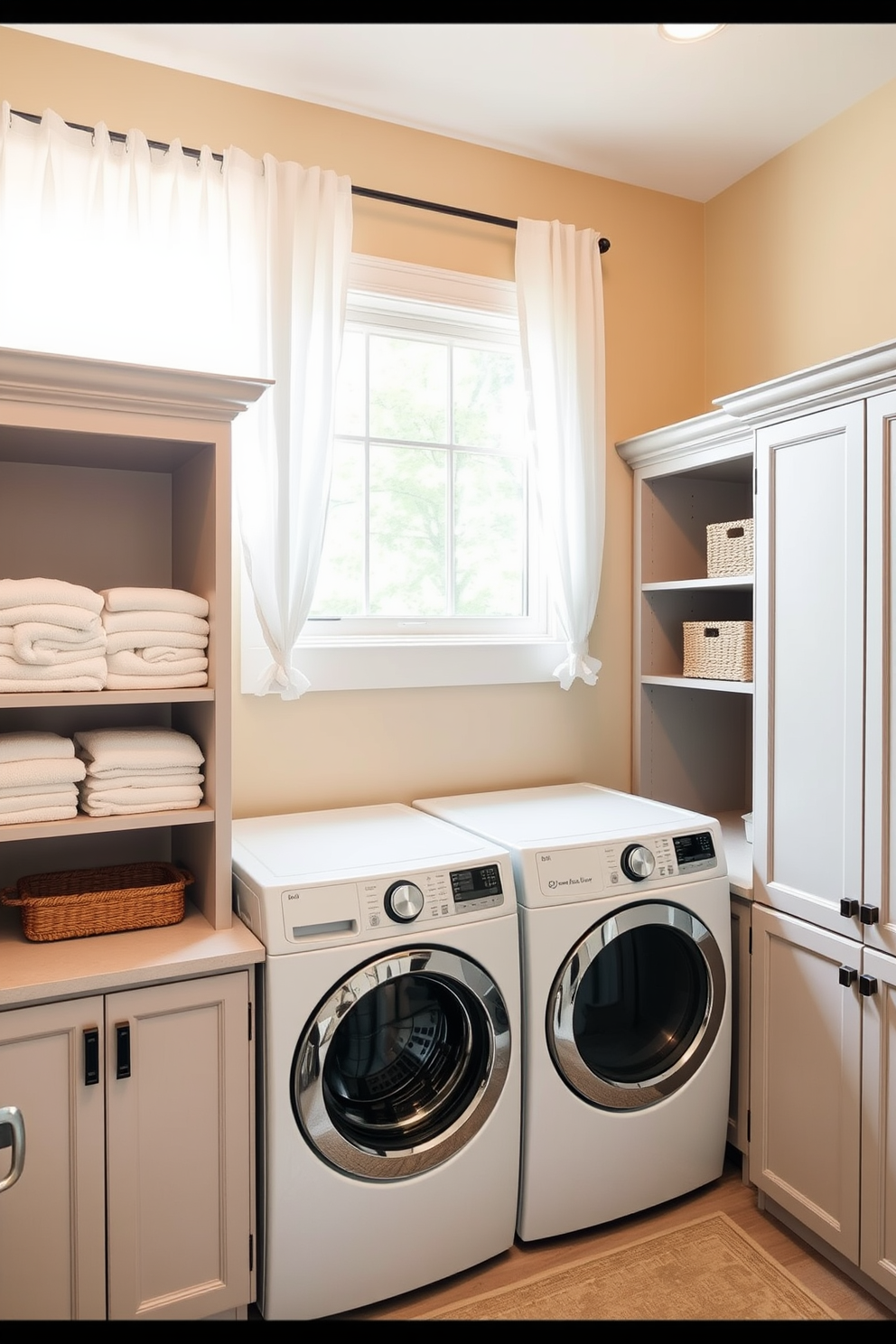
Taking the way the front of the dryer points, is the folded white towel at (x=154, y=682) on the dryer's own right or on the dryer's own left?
on the dryer's own right

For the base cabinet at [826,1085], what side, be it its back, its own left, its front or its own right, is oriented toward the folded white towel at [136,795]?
front

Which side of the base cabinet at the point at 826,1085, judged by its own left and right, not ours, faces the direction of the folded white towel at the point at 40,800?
front

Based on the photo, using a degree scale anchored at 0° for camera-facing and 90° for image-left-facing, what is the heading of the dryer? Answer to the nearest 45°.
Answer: approximately 315°

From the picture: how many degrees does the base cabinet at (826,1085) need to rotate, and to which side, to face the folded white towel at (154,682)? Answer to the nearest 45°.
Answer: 0° — it already faces it

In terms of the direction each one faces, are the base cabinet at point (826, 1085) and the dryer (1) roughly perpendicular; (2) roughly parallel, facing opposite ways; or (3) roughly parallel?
roughly perpendicular

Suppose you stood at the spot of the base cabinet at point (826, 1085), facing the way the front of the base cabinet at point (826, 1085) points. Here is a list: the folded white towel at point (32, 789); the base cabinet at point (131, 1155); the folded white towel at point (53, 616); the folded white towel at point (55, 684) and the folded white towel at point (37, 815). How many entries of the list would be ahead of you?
5

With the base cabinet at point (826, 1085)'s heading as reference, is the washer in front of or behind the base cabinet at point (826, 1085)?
in front

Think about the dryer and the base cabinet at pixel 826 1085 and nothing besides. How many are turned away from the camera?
0

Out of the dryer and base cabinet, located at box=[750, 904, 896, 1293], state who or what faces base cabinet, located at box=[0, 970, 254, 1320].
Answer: base cabinet, located at box=[750, 904, 896, 1293]

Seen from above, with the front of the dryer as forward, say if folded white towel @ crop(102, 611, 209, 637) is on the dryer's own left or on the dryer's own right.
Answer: on the dryer's own right

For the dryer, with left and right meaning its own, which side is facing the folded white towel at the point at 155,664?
right

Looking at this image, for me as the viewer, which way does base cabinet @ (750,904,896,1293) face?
facing the viewer and to the left of the viewer

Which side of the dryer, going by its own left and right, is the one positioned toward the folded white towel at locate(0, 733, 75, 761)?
right

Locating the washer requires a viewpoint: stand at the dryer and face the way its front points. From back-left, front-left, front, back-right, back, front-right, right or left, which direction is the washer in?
right

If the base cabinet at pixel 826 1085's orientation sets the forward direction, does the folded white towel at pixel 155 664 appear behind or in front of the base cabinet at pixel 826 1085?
in front

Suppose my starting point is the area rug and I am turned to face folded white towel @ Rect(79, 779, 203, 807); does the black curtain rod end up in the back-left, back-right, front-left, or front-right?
front-right
